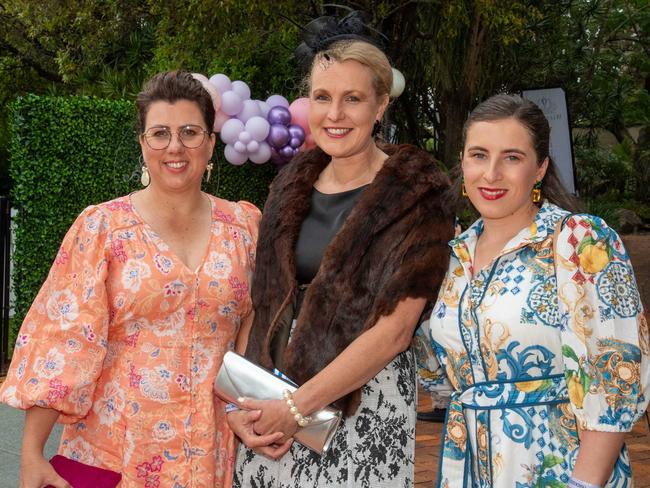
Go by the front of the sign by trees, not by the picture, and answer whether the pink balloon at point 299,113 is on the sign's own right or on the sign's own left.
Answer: on the sign's own right

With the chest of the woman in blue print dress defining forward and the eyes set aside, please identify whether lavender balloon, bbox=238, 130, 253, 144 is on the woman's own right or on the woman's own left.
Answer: on the woman's own right

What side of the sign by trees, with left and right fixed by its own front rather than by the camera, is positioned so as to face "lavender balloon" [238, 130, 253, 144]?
right

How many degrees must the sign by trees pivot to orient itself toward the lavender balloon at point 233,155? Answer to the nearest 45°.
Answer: approximately 90° to its right

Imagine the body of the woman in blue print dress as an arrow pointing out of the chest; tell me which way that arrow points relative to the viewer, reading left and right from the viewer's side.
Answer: facing the viewer and to the left of the viewer

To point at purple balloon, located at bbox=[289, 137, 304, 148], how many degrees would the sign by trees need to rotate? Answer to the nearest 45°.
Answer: approximately 45° to its right

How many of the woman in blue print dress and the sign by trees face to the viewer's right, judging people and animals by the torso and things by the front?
0
